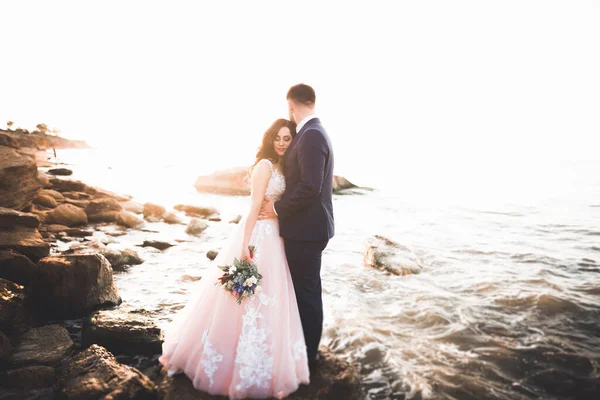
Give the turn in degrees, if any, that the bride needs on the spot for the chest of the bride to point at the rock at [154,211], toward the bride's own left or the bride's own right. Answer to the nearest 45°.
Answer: approximately 135° to the bride's own left

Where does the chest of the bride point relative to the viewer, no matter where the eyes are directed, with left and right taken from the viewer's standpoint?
facing the viewer and to the right of the viewer

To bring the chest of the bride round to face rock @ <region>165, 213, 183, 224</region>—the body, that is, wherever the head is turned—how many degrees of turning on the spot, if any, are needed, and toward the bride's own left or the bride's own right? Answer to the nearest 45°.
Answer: approximately 135° to the bride's own left

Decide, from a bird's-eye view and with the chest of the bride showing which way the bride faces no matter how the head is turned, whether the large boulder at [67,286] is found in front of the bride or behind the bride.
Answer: behind

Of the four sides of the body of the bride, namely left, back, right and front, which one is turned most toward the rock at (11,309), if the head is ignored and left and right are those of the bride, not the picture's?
back

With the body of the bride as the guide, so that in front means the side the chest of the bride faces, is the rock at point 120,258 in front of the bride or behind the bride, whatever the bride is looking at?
behind

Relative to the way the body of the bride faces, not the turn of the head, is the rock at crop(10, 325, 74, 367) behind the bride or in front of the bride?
behind

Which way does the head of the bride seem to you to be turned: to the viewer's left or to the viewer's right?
to the viewer's right

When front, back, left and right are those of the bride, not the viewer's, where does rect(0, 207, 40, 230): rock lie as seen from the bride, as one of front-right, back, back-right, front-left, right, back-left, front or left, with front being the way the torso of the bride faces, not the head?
back

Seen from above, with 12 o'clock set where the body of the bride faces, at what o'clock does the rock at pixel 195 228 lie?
The rock is roughly at 7 o'clock from the bride.

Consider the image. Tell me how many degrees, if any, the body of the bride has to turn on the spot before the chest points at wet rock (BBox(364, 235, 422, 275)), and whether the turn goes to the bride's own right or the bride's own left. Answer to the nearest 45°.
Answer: approximately 90° to the bride's own left

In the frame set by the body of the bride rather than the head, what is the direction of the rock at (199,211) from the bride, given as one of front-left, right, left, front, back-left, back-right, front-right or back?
back-left

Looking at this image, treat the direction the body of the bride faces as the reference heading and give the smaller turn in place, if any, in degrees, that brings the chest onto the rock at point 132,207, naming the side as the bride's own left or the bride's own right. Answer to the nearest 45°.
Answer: approximately 135° to the bride's own left
